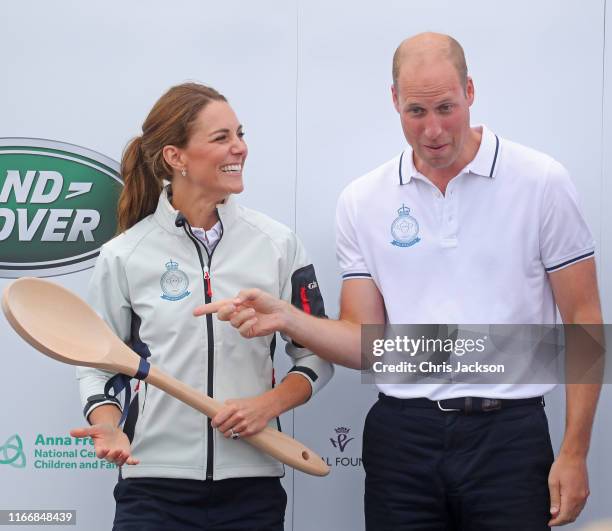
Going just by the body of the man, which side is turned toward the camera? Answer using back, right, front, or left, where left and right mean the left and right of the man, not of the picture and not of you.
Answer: front

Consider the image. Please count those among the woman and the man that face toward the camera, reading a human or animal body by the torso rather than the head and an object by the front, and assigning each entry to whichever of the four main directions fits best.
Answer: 2

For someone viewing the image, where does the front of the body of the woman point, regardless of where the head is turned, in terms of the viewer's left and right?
facing the viewer

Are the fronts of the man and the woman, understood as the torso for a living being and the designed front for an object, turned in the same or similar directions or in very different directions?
same or similar directions

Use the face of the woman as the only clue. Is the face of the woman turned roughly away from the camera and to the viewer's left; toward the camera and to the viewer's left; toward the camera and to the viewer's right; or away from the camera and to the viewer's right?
toward the camera and to the viewer's right

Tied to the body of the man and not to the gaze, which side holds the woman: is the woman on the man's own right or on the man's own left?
on the man's own right

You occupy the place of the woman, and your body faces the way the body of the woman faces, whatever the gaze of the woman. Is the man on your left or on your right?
on your left
